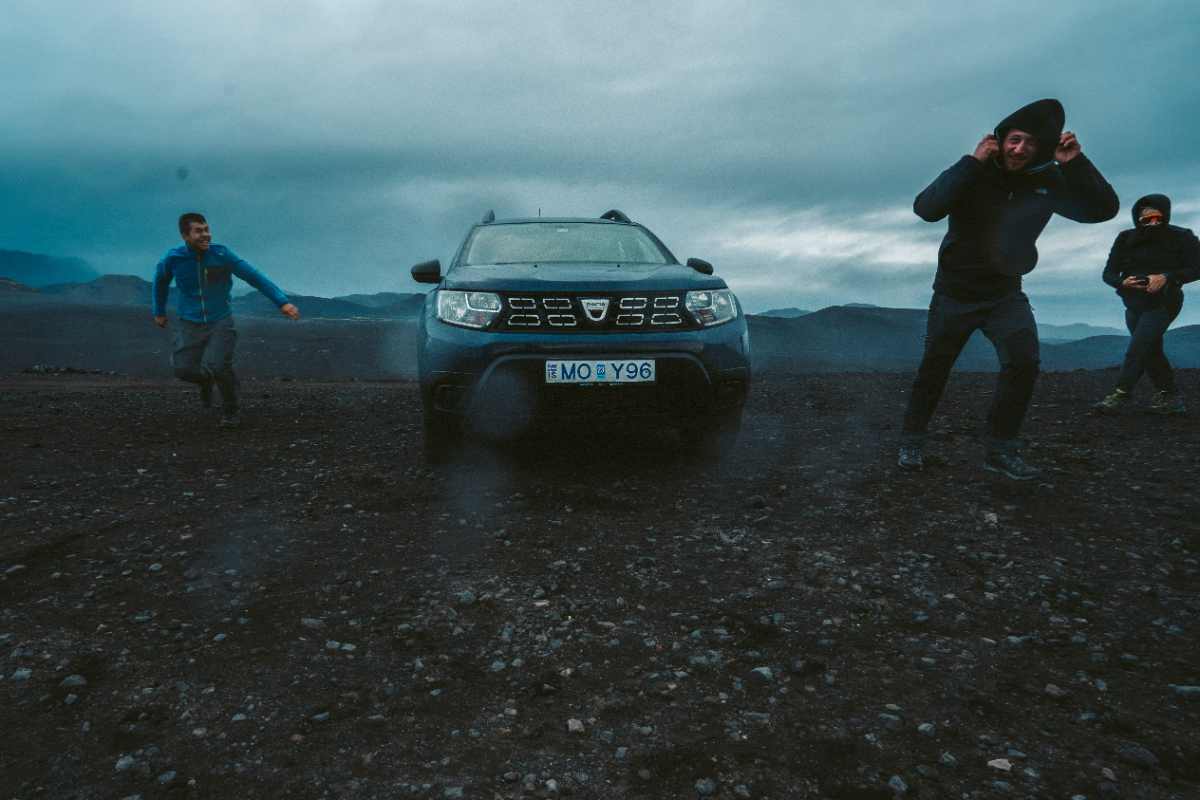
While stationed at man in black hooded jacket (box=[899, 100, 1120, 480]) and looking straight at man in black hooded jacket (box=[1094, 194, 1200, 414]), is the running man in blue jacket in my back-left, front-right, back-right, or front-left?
back-left

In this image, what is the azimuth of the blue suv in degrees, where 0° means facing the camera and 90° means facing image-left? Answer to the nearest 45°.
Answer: approximately 0°

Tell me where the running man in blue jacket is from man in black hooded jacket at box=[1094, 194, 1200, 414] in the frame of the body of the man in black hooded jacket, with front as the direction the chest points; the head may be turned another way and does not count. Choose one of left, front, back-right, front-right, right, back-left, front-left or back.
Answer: front-right

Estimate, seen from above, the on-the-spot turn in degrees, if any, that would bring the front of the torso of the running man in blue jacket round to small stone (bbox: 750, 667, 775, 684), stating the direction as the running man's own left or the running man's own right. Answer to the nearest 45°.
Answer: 0° — they already face it

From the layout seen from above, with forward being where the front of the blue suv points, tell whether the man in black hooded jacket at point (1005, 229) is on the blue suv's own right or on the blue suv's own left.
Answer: on the blue suv's own left

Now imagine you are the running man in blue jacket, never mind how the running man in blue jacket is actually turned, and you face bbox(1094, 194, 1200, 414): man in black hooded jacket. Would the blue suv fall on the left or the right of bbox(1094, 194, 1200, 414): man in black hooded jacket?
right

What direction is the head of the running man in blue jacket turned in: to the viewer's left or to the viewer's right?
to the viewer's right
